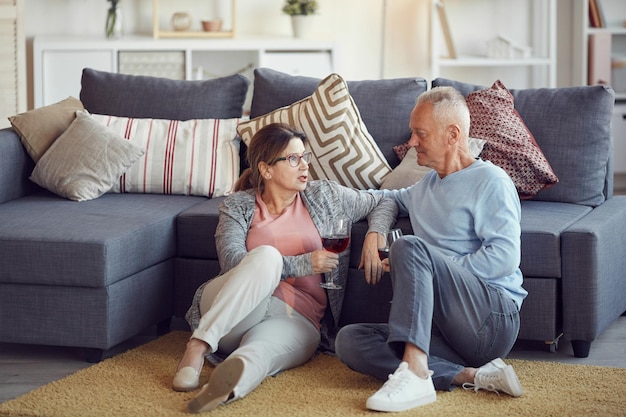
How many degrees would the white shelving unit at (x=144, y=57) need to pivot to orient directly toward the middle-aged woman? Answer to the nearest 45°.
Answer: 0° — it already faces them

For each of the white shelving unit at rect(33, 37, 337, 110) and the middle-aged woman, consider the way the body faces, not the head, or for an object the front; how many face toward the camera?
2

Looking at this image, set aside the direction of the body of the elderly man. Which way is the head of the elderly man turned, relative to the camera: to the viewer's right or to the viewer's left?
to the viewer's left

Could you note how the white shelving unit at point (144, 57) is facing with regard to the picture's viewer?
facing the viewer

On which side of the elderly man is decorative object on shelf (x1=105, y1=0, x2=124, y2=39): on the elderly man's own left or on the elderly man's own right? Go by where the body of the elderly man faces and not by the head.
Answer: on the elderly man's own right

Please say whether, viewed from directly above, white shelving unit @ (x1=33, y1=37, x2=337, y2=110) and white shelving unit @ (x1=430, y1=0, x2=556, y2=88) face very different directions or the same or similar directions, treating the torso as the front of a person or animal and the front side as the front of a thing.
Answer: same or similar directions

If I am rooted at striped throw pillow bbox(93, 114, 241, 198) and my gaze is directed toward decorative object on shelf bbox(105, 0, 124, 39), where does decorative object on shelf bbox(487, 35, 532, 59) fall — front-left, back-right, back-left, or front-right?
front-right

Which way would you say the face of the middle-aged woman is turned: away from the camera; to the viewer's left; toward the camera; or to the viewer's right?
to the viewer's right

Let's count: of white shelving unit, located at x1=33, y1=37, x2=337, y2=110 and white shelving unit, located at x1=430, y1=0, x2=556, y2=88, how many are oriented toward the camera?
2

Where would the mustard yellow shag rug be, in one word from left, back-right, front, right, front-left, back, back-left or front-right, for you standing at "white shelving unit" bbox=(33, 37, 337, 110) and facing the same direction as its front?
front

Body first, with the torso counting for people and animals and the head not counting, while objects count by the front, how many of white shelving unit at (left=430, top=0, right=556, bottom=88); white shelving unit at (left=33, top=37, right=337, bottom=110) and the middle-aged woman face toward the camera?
3

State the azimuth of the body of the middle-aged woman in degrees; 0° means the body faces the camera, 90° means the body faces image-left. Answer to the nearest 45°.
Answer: approximately 0°
